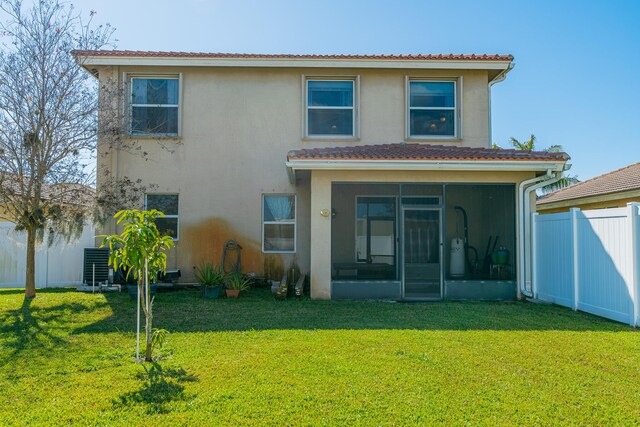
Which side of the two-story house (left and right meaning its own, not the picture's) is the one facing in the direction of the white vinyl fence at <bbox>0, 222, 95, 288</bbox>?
left

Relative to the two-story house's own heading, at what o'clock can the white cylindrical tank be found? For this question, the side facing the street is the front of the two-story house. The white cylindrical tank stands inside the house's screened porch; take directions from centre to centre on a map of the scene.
The white cylindrical tank is roughly at 4 o'clock from the two-story house.

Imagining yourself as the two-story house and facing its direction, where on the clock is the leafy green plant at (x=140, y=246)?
The leafy green plant is roughly at 6 o'clock from the two-story house.

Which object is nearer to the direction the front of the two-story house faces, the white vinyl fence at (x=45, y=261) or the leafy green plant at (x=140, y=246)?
the white vinyl fence

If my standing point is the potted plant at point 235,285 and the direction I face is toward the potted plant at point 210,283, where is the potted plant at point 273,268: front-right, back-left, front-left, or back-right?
back-right

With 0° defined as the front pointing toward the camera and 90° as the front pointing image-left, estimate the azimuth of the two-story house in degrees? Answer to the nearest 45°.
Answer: approximately 180°
